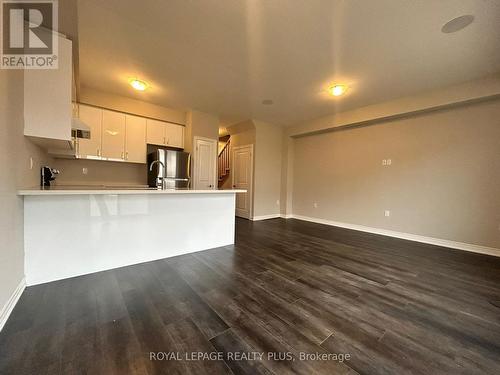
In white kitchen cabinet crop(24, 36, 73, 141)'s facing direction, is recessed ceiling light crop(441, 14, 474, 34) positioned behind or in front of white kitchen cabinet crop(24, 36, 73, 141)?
in front

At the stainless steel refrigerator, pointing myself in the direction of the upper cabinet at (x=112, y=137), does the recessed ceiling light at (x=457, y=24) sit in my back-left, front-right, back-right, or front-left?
back-left

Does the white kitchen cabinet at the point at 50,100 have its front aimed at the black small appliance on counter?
no

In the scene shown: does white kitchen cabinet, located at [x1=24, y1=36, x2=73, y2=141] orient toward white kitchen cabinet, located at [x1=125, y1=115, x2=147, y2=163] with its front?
no

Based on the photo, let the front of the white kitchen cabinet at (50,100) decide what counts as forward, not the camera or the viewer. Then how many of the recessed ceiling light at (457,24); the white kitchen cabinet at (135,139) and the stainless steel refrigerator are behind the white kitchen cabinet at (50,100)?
0

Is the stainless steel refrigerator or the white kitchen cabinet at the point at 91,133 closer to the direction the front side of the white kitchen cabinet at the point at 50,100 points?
the stainless steel refrigerator

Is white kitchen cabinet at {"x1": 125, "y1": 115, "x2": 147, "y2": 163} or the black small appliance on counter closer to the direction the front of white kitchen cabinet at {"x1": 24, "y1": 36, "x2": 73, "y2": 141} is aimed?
the white kitchen cabinet

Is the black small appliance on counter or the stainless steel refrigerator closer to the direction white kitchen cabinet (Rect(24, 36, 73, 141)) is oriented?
the stainless steel refrigerator

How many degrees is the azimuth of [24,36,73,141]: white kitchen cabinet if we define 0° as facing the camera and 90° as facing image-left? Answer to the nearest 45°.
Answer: approximately 270°

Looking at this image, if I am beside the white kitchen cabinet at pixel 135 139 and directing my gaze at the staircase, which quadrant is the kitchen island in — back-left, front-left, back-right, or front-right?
back-right

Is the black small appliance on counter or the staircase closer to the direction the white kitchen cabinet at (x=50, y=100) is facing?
the staircase
